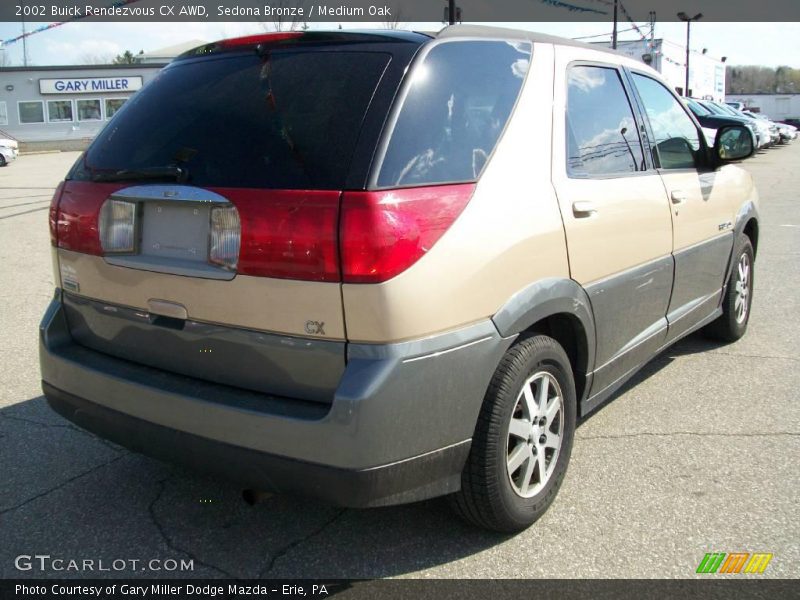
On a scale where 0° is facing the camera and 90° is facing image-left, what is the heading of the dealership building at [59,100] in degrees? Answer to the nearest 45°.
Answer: approximately 0°

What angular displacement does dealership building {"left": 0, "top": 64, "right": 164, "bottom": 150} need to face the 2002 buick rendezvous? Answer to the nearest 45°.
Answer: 0° — it already faces it

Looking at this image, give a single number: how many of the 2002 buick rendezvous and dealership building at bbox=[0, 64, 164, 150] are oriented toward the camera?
1

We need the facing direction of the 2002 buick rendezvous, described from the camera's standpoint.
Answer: facing away from the viewer and to the right of the viewer

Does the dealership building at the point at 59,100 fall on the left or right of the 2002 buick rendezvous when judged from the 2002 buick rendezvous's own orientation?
on its left

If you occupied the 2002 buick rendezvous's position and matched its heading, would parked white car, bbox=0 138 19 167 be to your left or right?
on your left

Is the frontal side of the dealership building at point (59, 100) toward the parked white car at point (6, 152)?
yes
